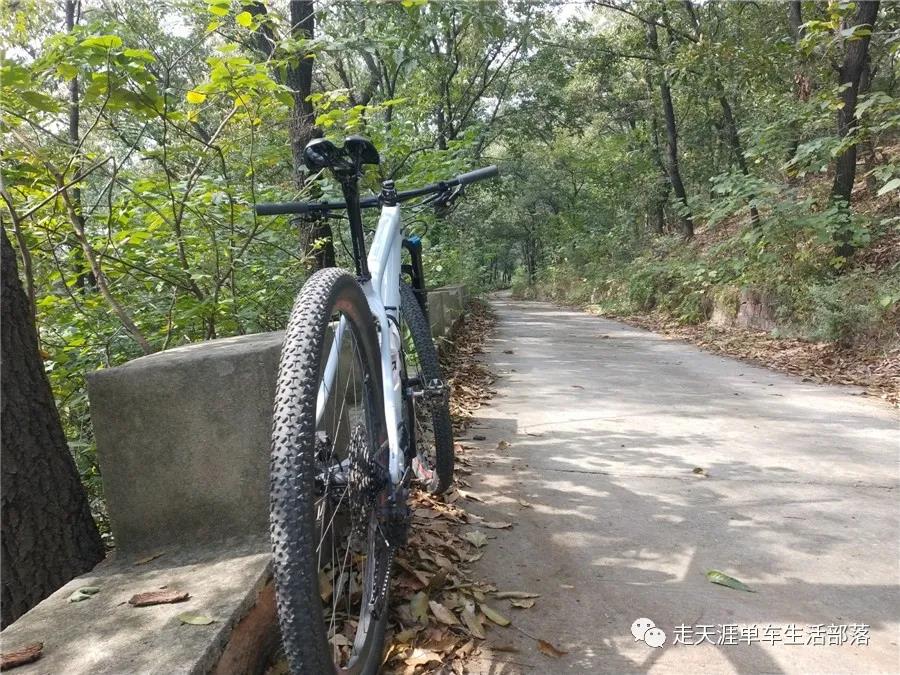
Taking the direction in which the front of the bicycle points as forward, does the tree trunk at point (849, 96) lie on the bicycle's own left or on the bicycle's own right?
on the bicycle's own right

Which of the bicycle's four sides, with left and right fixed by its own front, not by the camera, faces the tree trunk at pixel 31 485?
left

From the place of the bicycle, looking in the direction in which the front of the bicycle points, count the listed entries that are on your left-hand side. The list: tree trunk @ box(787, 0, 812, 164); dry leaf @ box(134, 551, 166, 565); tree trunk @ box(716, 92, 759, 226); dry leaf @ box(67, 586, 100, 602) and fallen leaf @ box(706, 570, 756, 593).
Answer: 2

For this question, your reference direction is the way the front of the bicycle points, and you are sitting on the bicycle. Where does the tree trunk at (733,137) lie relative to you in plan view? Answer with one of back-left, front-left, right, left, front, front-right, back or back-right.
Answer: front-right

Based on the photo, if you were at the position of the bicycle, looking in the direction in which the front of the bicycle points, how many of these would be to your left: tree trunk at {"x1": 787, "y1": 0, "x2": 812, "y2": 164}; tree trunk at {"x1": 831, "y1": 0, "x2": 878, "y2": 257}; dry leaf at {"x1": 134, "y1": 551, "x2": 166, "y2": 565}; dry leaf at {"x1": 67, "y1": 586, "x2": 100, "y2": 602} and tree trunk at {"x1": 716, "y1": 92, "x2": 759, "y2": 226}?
2

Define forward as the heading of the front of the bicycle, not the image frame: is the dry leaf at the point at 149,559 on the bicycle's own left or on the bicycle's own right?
on the bicycle's own left

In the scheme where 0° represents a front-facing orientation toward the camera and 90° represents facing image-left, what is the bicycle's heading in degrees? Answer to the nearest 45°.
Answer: approximately 180°

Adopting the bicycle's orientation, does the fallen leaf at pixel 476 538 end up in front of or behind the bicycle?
in front

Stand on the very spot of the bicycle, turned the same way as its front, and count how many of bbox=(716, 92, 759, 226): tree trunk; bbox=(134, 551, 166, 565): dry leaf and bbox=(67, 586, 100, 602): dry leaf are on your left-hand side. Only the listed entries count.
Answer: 2
